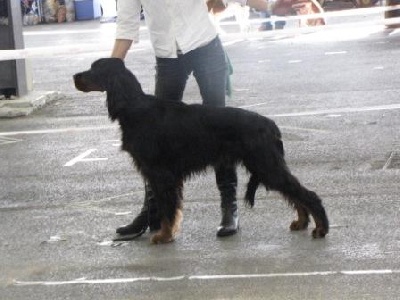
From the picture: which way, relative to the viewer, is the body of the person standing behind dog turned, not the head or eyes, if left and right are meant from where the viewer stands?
facing the viewer and to the left of the viewer

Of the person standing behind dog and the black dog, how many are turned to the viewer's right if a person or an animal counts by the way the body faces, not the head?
0

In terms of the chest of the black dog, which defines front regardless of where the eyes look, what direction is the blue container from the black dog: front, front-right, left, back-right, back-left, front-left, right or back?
right

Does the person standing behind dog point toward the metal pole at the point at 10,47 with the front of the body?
no

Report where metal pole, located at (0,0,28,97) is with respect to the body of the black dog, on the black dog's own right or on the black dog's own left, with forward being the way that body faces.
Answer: on the black dog's own right

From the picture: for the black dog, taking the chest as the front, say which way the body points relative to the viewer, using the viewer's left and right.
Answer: facing to the left of the viewer
